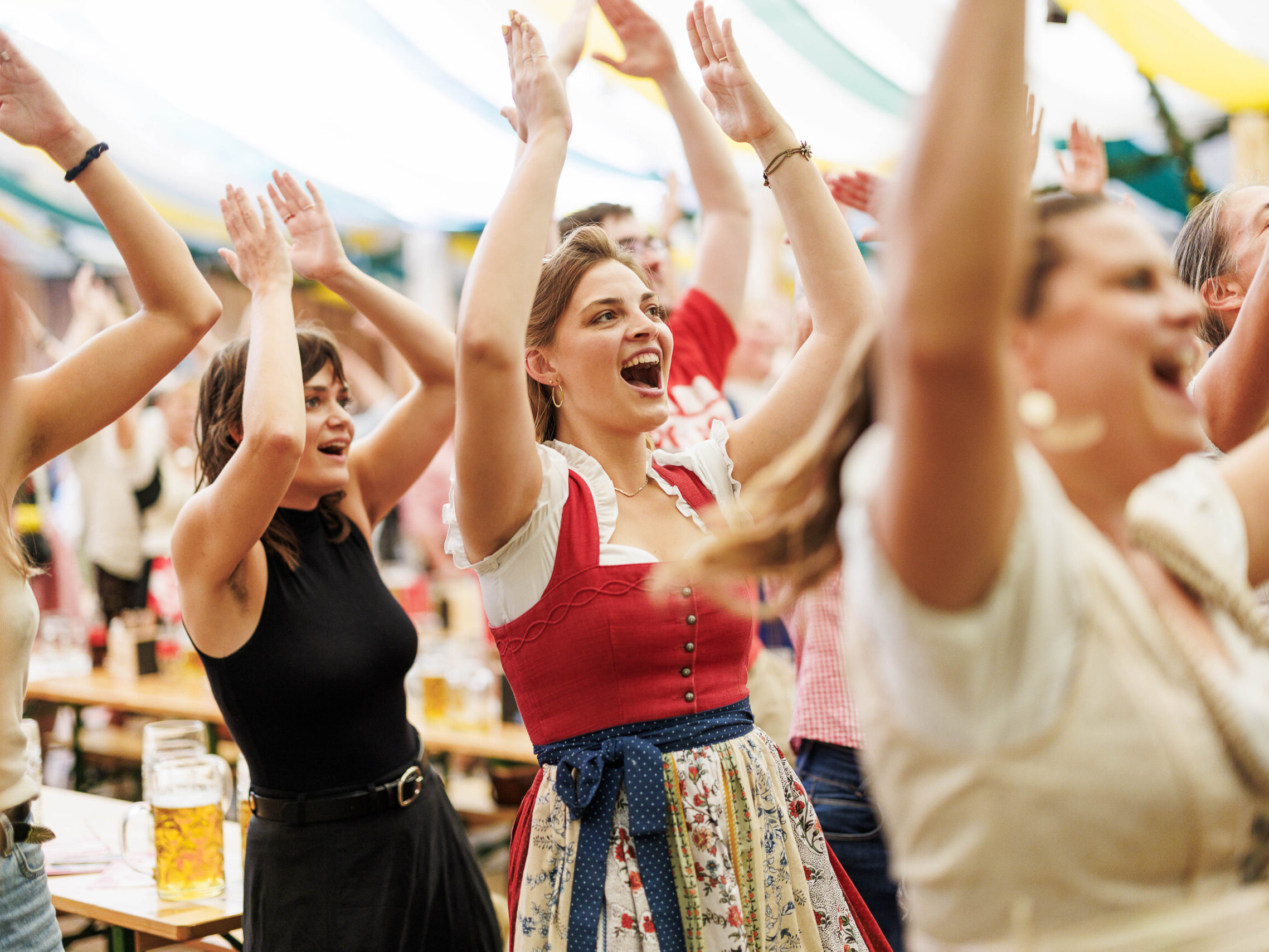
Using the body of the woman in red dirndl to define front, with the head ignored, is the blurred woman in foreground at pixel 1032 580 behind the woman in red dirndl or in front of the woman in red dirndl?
in front

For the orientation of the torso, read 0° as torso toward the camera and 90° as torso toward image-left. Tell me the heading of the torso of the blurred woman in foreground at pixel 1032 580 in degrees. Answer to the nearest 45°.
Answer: approximately 315°

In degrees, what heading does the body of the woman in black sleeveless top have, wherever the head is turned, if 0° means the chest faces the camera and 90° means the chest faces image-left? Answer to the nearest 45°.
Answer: approximately 315°

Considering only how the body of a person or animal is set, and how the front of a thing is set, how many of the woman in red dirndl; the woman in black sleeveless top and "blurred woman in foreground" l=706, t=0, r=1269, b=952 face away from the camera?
0

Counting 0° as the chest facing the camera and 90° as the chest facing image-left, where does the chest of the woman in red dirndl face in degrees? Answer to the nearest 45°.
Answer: approximately 315°

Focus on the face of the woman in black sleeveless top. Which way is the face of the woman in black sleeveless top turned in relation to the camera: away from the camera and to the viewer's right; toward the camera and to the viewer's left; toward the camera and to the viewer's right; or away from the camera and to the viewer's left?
toward the camera and to the viewer's right

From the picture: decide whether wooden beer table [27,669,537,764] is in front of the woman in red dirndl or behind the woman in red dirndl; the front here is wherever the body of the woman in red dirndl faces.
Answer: behind

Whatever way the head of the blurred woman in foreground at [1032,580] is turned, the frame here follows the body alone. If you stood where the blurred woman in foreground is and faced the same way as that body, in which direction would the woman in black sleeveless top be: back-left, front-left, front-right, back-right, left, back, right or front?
back

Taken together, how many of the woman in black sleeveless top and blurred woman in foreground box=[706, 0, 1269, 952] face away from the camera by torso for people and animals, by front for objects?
0
